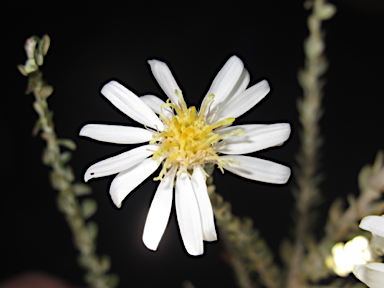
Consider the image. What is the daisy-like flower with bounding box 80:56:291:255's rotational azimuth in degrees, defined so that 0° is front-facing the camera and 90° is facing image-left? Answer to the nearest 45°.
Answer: approximately 0°
